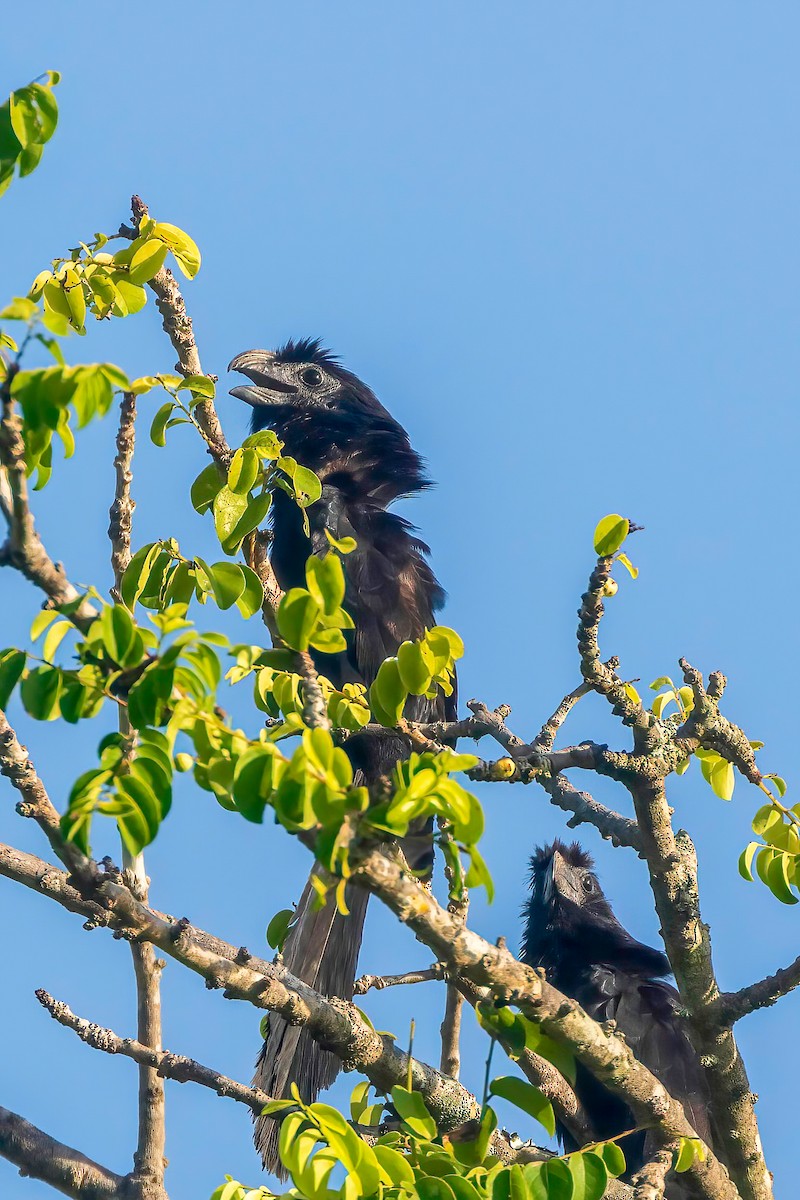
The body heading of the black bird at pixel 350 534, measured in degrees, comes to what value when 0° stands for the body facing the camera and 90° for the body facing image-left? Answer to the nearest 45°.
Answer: approximately 90°

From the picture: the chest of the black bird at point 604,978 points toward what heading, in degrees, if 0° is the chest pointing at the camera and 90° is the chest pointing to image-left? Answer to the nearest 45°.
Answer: approximately 45°
